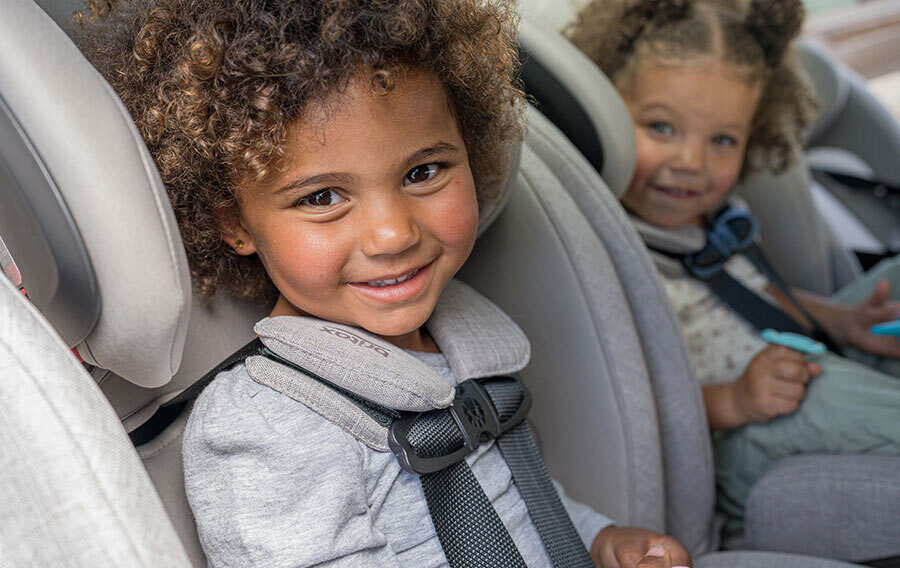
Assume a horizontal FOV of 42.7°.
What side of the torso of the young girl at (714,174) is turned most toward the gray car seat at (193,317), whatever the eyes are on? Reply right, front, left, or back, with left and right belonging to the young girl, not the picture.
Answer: right

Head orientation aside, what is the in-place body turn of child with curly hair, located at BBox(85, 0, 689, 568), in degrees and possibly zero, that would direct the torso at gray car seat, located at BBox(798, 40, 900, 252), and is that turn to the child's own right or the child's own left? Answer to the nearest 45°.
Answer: approximately 90° to the child's own left

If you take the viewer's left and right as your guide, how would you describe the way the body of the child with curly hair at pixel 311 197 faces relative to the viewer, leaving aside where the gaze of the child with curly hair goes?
facing the viewer and to the right of the viewer

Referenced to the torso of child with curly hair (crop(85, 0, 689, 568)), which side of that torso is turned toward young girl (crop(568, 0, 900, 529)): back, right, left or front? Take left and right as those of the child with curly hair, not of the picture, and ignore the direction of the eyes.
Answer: left

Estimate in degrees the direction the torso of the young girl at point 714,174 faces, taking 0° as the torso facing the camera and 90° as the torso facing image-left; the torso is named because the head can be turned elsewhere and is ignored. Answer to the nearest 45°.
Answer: approximately 315°

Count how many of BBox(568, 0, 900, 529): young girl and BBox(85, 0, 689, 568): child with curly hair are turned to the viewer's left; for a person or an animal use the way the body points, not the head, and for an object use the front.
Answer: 0

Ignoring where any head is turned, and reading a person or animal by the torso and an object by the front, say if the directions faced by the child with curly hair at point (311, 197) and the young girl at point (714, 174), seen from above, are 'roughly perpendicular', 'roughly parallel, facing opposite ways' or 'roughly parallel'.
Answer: roughly parallel

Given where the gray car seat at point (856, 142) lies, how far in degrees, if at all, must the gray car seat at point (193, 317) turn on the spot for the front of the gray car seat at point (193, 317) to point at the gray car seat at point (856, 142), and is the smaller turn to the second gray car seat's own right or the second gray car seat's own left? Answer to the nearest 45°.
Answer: approximately 90° to the second gray car seat's own left

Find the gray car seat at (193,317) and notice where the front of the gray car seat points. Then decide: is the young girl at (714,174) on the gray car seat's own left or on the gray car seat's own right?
on the gray car seat's own left

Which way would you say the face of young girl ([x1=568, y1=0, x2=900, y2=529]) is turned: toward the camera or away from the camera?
toward the camera
